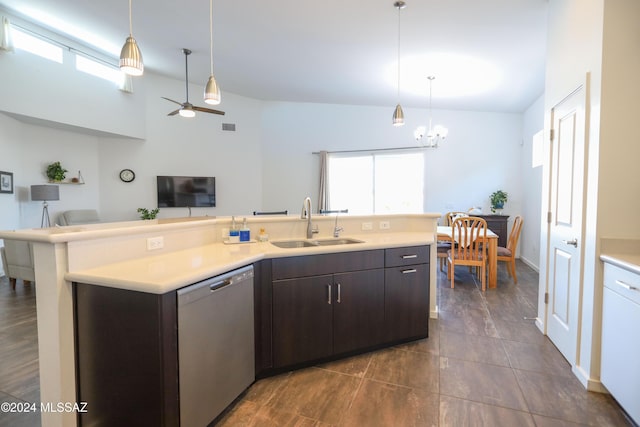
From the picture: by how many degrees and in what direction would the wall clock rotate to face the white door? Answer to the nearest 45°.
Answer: approximately 45° to its left

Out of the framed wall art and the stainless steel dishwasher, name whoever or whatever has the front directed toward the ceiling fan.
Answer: the framed wall art

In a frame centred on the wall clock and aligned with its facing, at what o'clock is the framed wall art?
The framed wall art is roughly at 2 o'clock from the wall clock.

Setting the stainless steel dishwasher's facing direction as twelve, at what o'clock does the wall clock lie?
The wall clock is roughly at 7 o'clock from the stainless steel dishwasher.

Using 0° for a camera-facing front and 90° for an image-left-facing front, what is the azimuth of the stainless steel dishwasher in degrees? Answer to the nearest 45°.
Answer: approximately 315°

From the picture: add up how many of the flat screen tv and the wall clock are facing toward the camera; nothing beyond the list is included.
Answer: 2

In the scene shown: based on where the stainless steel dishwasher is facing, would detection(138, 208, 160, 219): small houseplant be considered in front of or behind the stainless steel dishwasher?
behind

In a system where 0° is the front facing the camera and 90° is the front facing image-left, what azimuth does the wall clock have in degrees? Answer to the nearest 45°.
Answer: approximately 0°

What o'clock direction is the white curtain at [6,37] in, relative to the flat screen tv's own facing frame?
The white curtain is roughly at 2 o'clock from the flat screen tv.

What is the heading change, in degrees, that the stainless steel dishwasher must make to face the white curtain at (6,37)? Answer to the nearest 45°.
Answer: approximately 180°

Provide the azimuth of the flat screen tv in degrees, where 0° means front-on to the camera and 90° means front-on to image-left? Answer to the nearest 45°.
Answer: approximately 0°

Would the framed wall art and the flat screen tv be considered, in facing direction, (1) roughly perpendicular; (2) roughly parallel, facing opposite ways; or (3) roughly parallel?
roughly perpendicular

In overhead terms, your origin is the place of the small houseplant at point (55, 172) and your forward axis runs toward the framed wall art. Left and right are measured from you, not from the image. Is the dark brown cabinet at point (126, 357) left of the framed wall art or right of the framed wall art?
left
